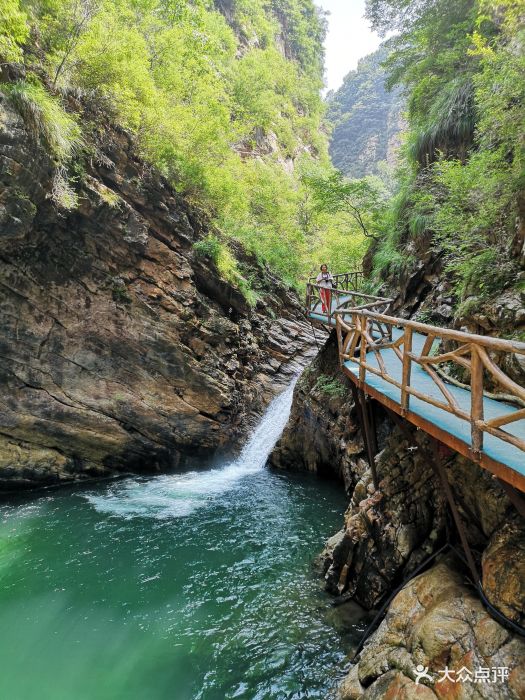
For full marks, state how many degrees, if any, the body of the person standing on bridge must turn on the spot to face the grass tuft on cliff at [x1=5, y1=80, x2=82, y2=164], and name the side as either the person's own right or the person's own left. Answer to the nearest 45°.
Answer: approximately 45° to the person's own right

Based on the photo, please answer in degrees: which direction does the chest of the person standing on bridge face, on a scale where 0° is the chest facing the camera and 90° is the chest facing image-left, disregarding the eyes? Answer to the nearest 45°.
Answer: approximately 0°

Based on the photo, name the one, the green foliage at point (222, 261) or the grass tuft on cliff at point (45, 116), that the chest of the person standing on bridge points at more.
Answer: the grass tuft on cliff

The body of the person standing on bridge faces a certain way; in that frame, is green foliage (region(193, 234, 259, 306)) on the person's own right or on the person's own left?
on the person's own right

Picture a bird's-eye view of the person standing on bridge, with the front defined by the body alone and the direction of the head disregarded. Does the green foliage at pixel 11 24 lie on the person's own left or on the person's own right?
on the person's own right
